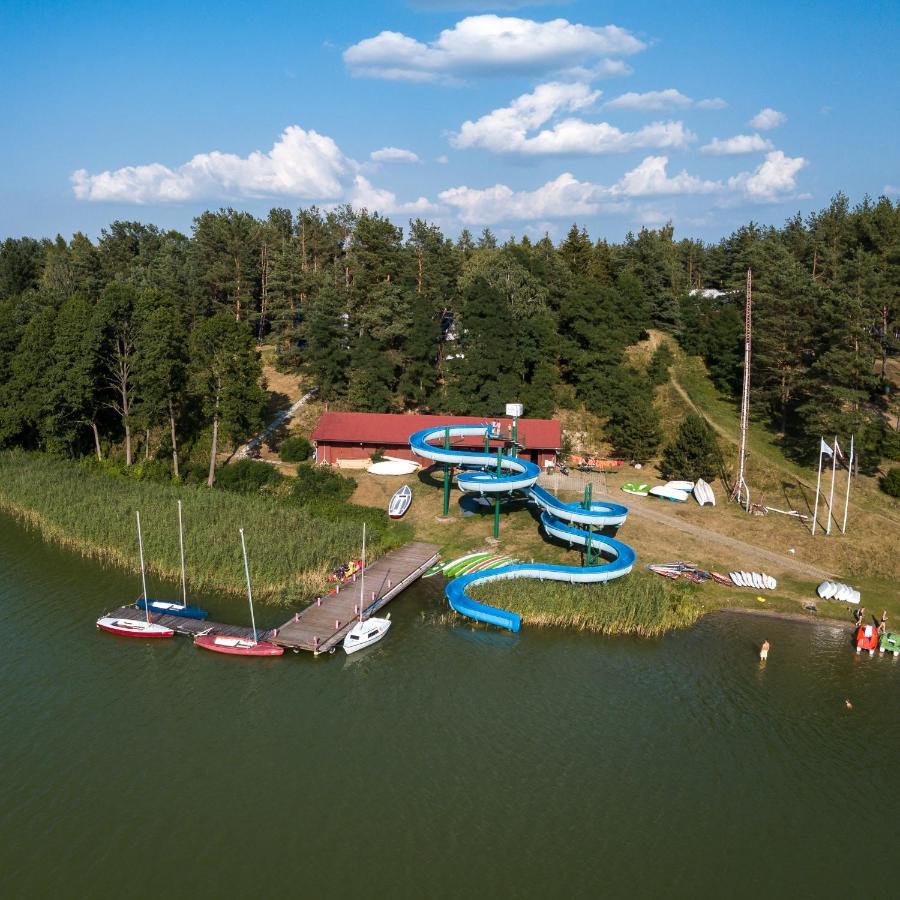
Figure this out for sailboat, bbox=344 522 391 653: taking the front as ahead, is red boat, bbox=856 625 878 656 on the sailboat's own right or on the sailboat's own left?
on the sailboat's own left

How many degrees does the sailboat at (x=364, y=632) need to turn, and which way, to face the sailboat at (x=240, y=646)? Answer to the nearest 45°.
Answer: approximately 45° to its right

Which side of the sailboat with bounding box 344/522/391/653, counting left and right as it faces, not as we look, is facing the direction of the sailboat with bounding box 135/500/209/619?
right

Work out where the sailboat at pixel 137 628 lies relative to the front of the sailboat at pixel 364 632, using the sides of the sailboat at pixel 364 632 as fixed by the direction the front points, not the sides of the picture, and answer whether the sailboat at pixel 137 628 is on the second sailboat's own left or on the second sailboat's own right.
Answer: on the second sailboat's own right

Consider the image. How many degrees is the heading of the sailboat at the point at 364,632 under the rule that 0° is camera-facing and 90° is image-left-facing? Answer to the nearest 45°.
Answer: approximately 45°
